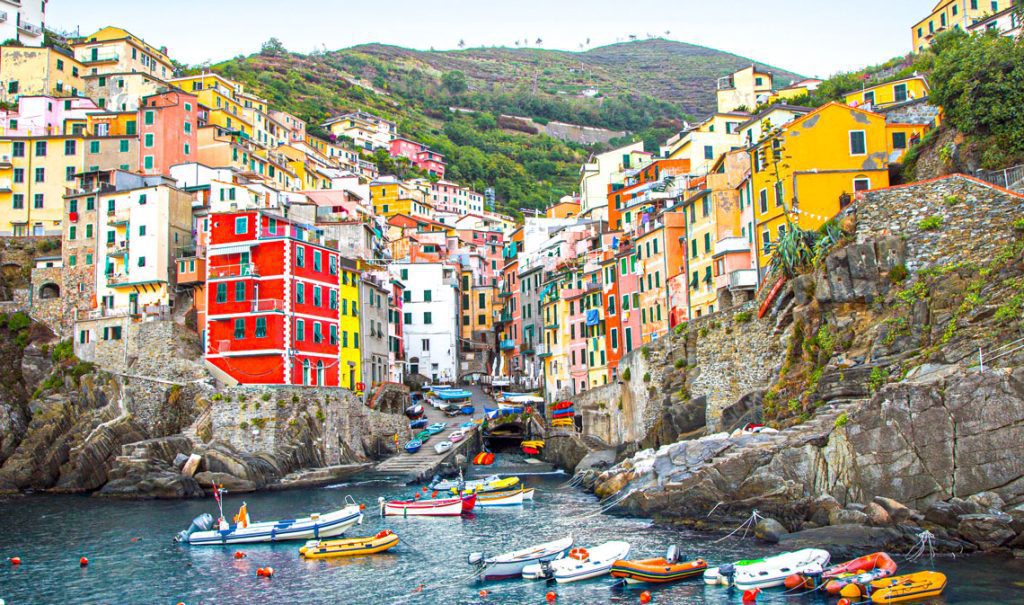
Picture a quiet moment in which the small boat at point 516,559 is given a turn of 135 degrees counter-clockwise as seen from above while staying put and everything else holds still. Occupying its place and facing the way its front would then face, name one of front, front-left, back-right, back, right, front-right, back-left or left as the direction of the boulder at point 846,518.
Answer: back

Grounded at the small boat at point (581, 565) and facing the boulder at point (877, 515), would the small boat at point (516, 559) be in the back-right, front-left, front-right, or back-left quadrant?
back-left

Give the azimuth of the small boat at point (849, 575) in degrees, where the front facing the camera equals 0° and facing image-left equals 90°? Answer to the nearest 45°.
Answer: approximately 225°

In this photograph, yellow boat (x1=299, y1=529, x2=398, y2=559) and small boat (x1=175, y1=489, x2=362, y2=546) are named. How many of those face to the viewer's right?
2

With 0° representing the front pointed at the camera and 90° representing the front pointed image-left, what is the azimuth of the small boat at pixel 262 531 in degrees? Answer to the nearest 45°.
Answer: approximately 270°

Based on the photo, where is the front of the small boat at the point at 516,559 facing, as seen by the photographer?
facing away from the viewer and to the right of the viewer

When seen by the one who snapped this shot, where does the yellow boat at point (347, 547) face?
facing to the right of the viewer

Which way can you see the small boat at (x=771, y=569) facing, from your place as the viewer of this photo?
facing away from the viewer and to the right of the viewer

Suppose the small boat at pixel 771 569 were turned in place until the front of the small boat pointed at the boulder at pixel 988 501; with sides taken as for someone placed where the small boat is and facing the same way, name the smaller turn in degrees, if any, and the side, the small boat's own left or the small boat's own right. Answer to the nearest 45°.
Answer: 0° — it already faces it

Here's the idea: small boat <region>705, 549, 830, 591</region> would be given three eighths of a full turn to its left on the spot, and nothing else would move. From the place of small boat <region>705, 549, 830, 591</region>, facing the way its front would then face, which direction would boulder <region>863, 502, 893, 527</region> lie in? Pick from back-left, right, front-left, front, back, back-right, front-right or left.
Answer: back-right

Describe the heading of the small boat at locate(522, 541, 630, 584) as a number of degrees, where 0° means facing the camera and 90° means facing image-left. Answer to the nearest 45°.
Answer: approximately 225°

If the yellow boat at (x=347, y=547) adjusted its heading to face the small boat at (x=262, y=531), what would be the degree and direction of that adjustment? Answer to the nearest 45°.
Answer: approximately 135° to its left

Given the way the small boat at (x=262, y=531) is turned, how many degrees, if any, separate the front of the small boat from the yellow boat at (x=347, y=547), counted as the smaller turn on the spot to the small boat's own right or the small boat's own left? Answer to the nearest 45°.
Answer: approximately 45° to the small boat's own right
